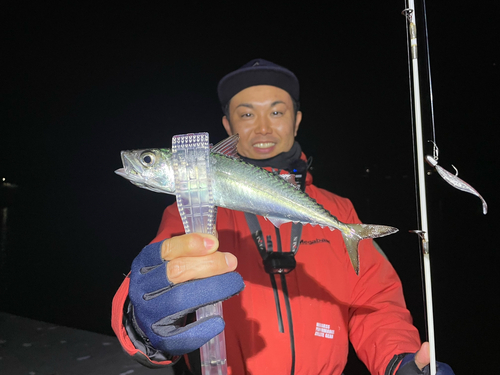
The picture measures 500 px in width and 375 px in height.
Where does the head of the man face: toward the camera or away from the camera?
toward the camera

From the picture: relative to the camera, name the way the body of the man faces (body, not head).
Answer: toward the camera
